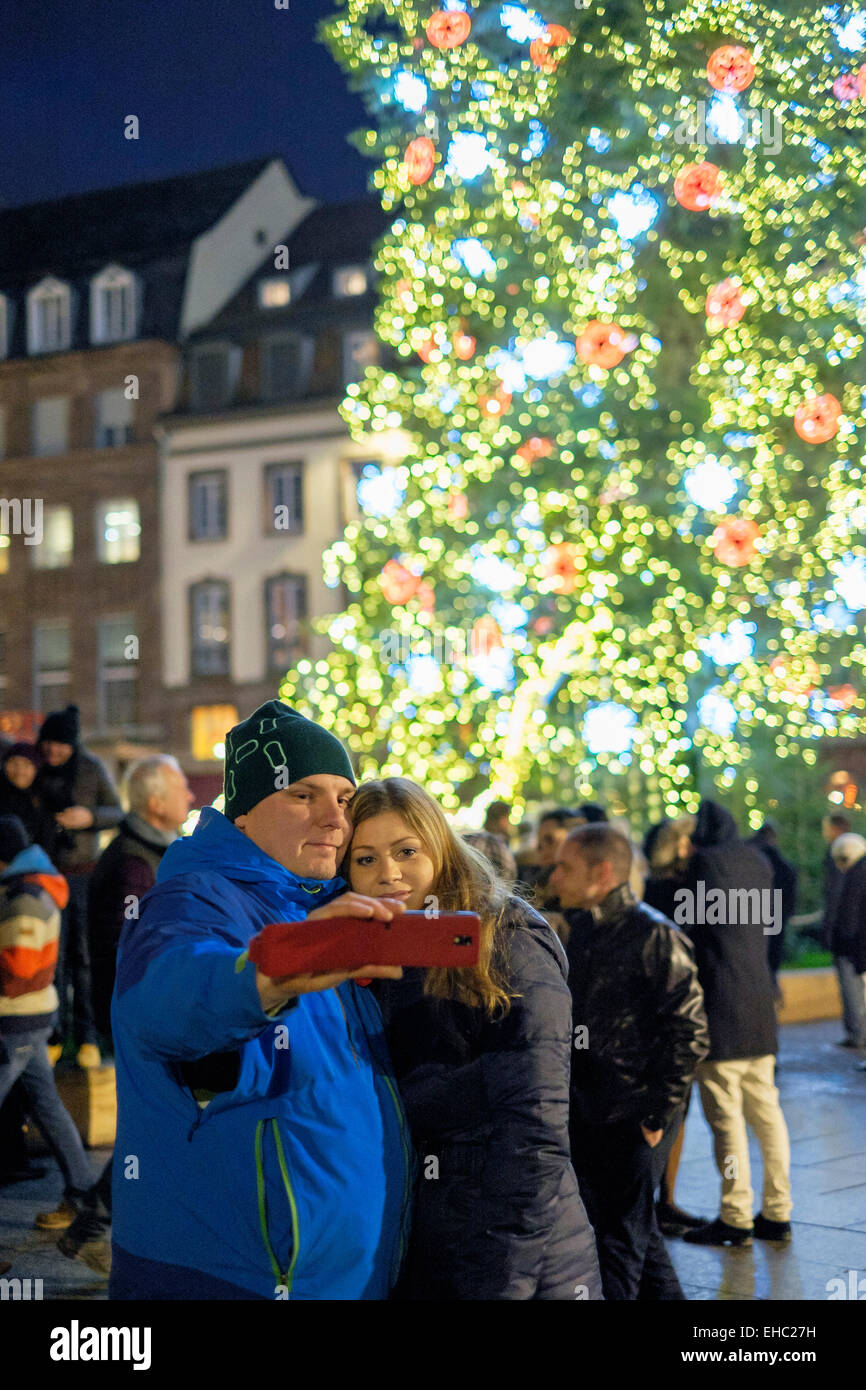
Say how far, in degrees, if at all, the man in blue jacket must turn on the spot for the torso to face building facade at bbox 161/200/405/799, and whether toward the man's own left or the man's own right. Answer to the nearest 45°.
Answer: approximately 135° to the man's own left

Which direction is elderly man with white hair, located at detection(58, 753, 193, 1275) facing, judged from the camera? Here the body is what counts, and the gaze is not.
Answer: to the viewer's right

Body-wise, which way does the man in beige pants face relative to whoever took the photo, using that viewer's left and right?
facing away from the viewer and to the left of the viewer

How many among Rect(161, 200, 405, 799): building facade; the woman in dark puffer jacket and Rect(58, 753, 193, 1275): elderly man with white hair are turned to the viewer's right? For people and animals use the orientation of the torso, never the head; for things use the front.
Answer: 1

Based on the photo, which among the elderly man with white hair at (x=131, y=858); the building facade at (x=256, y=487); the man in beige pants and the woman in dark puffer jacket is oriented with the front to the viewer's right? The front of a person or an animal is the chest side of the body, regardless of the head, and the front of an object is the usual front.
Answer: the elderly man with white hair

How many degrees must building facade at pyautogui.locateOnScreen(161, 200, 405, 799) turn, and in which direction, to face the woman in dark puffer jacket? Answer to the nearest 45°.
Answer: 0° — it already faces them

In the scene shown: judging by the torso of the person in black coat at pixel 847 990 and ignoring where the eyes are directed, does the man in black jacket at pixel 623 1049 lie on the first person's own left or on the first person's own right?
on the first person's own left

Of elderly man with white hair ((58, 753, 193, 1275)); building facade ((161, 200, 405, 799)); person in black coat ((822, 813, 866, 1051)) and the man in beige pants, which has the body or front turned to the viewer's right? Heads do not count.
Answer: the elderly man with white hair

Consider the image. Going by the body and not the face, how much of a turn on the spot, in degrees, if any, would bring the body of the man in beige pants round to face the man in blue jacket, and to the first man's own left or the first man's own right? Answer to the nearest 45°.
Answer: approximately 135° to the first man's own left

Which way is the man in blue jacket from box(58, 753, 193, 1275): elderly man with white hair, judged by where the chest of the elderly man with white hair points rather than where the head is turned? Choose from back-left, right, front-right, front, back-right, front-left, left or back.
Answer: right

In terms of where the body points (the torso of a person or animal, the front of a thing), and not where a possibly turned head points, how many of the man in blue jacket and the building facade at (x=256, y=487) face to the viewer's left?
0

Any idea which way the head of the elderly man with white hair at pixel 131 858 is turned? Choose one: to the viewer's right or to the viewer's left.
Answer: to the viewer's right

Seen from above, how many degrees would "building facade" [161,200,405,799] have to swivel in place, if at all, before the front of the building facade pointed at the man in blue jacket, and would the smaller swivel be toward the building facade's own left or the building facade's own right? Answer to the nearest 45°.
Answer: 0° — it already faces them
